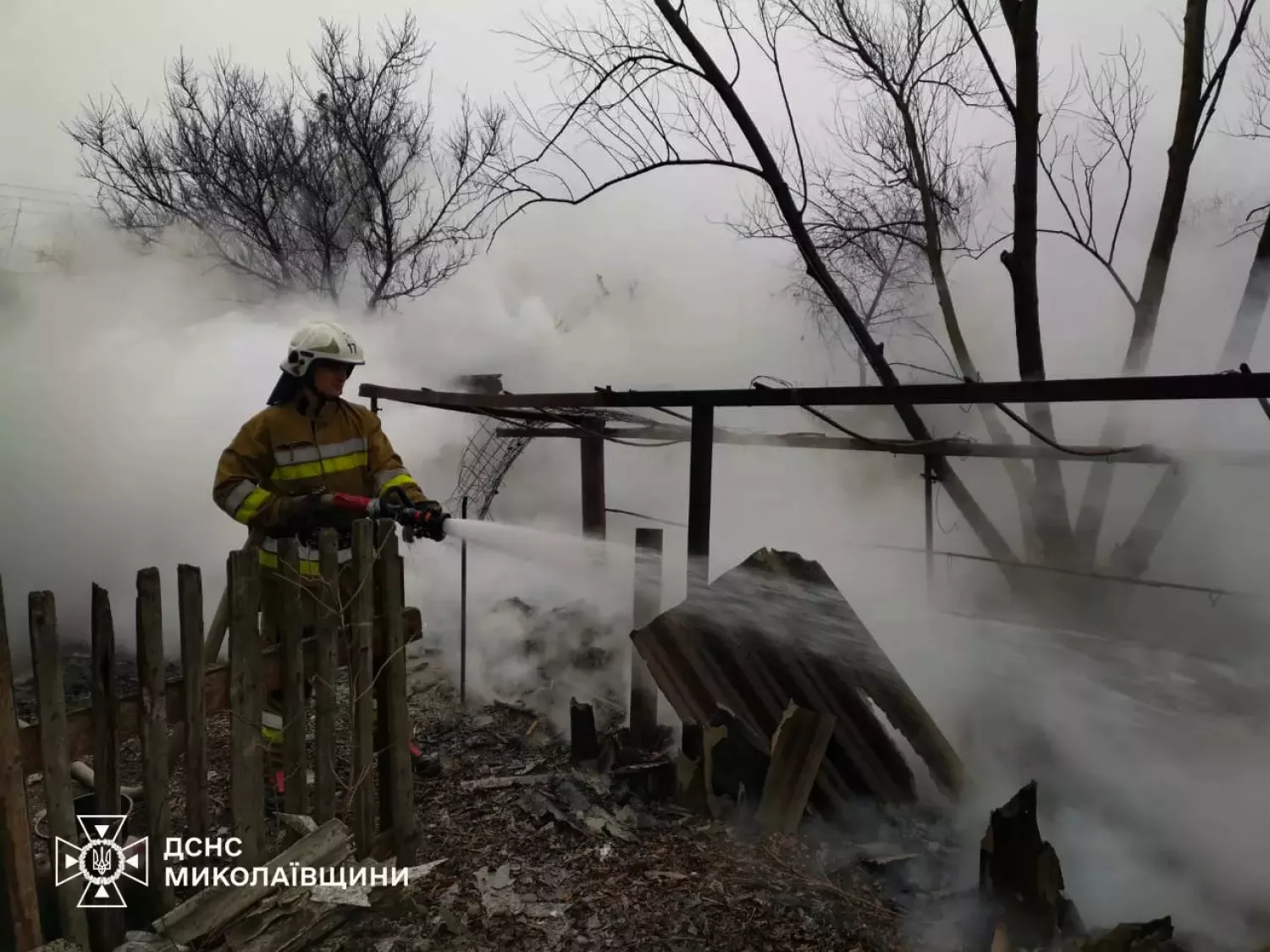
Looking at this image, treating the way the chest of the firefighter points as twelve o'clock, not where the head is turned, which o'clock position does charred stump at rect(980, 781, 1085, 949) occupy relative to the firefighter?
The charred stump is roughly at 12 o'clock from the firefighter.

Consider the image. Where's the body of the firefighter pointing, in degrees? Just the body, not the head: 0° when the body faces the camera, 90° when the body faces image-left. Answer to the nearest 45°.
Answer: approximately 315°

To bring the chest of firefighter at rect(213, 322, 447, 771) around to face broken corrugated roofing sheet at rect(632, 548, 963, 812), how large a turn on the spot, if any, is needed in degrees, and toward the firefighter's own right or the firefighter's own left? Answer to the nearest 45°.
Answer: approximately 45° to the firefighter's own left

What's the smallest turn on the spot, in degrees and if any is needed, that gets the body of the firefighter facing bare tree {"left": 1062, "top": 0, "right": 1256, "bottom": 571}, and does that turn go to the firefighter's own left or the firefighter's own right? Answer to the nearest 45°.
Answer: approximately 45° to the firefighter's own left
